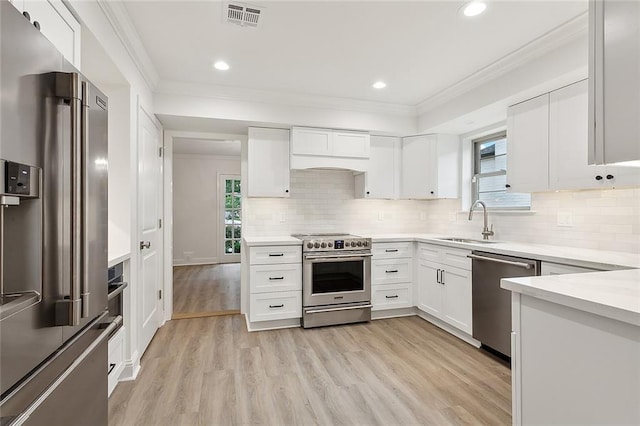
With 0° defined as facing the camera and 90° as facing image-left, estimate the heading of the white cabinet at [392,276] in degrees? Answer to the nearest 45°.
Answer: approximately 0°

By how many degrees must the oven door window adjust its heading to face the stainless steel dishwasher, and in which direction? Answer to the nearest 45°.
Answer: approximately 45° to its left

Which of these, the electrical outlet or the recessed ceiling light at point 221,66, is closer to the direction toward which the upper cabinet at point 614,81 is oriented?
the recessed ceiling light

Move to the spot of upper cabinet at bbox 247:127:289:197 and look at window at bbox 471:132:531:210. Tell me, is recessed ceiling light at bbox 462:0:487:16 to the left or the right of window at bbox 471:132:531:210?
right

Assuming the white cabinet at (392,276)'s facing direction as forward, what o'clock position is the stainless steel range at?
The stainless steel range is roughly at 2 o'clock from the white cabinet.

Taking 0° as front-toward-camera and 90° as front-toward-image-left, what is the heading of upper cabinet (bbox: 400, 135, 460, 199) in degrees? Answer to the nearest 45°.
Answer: approximately 45°

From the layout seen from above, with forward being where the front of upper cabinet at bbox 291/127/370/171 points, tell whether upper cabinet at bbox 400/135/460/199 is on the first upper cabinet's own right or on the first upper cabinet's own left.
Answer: on the first upper cabinet's own left

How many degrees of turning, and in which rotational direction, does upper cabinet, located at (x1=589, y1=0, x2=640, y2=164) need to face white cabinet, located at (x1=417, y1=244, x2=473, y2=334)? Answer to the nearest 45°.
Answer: approximately 90° to its right

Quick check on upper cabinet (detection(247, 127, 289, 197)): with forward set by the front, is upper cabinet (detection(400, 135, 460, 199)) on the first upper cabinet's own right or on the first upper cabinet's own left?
on the first upper cabinet's own left
